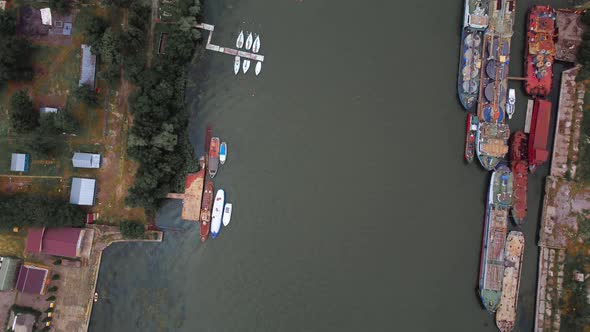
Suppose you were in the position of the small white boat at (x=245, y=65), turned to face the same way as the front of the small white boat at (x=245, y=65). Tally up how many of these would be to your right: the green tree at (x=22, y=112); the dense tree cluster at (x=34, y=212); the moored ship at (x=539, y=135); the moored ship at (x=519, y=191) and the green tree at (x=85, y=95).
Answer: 3

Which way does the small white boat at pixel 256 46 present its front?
away from the camera

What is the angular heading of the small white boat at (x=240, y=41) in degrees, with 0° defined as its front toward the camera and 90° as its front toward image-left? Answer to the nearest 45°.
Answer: approximately 180°
